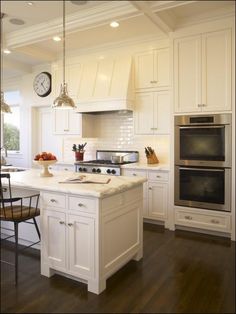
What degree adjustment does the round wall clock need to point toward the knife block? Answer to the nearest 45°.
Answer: approximately 90° to its left

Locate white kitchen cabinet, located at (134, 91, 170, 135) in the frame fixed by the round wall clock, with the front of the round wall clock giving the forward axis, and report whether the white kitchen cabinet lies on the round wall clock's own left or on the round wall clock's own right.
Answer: on the round wall clock's own left

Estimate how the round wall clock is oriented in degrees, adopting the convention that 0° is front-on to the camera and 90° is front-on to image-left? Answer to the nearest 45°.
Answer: approximately 45°

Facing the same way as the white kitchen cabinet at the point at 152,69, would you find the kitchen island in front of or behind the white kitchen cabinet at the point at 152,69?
in front

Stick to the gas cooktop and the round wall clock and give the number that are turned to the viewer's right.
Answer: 0

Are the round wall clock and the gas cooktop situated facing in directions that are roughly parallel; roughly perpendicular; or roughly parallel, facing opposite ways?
roughly parallel

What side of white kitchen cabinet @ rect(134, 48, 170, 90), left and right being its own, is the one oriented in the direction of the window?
right

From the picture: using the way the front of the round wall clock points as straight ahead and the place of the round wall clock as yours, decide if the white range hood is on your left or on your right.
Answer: on your left

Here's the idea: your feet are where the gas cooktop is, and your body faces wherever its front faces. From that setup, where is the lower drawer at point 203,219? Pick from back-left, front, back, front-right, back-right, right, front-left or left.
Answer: left

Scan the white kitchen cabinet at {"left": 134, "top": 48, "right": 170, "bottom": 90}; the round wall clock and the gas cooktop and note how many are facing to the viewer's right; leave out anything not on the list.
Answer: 0

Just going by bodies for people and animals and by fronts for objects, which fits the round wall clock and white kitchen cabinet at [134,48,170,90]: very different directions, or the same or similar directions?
same or similar directions

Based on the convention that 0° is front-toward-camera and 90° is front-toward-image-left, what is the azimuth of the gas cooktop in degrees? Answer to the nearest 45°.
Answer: approximately 45°

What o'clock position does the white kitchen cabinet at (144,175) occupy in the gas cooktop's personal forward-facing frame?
The white kitchen cabinet is roughly at 9 o'clock from the gas cooktop.

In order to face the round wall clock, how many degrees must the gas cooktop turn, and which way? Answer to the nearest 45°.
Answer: approximately 90° to its right
